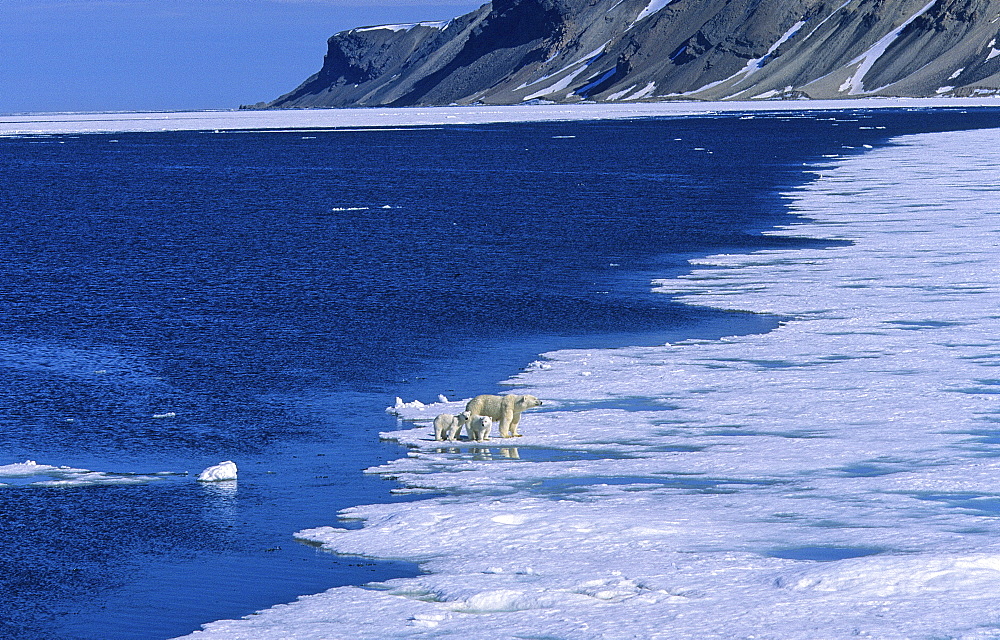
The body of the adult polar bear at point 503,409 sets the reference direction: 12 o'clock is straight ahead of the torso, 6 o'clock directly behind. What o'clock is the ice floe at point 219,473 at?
The ice floe is roughly at 5 o'clock from the adult polar bear.

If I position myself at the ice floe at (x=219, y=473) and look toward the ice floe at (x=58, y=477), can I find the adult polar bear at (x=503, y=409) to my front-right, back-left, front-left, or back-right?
back-right

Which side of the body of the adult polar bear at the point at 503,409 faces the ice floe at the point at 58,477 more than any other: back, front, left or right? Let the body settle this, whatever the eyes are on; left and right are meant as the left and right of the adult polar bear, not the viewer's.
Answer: back

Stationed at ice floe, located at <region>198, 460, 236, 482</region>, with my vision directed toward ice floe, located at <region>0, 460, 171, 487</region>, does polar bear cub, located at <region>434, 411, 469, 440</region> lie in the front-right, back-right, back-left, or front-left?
back-right

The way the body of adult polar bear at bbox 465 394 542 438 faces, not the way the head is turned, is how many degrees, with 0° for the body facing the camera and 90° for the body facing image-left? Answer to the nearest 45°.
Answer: approximately 270°
